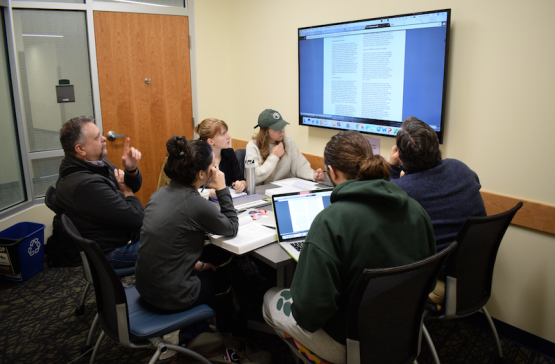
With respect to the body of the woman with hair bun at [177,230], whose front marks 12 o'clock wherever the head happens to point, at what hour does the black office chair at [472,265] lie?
The black office chair is roughly at 2 o'clock from the woman with hair bun.

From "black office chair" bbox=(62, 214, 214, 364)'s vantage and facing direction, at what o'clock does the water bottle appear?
The water bottle is roughly at 12 o'clock from the black office chair.

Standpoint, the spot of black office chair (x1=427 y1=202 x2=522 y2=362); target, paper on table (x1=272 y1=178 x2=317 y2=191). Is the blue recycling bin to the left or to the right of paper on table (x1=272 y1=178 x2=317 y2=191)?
left

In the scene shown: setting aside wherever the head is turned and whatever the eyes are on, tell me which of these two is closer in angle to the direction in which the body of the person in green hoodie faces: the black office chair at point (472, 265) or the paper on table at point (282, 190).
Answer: the paper on table

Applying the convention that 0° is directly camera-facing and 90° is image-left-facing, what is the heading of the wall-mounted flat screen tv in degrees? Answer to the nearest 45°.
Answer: approximately 45°

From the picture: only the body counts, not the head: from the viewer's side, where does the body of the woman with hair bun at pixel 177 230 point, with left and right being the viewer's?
facing away from the viewer and to the right of the viewer

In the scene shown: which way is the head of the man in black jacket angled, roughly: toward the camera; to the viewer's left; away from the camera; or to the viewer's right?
to the viewer's right

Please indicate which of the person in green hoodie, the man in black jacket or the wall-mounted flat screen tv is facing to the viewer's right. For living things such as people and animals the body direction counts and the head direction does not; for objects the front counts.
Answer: the man in black jacket

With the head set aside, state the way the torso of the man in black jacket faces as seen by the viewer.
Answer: to the viewer's right

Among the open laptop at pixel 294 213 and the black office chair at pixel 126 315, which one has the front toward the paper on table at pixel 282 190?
the black office chair

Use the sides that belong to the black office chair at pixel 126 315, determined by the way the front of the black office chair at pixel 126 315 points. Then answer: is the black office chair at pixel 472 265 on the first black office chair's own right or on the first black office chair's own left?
on the first black office chair's own right

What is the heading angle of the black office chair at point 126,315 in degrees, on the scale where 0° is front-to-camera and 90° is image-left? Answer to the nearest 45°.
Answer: approximately 225°
